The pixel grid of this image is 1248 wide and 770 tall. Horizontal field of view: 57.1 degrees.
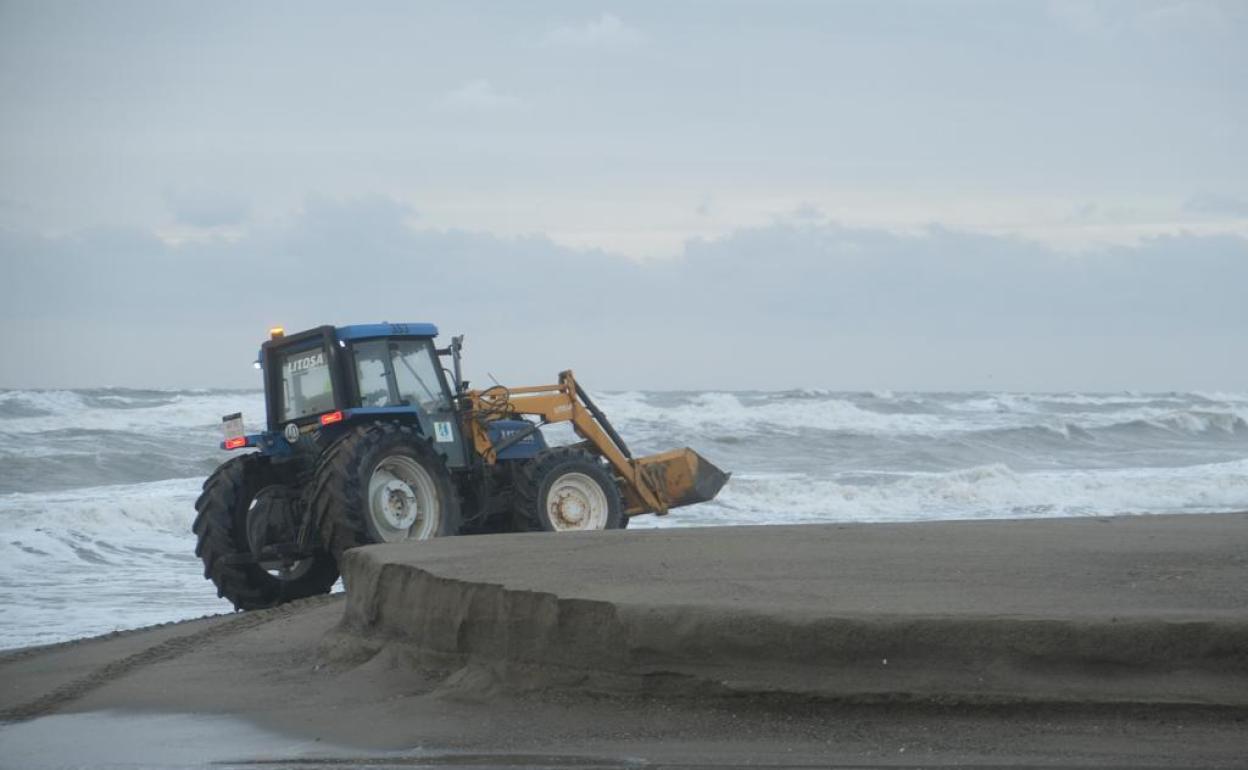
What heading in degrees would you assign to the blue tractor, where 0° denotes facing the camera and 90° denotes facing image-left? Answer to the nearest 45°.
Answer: approximately 225°
